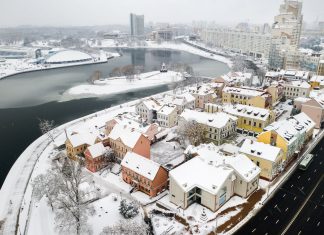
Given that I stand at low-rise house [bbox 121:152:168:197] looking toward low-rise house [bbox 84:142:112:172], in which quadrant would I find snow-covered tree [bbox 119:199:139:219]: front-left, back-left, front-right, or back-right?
back-left

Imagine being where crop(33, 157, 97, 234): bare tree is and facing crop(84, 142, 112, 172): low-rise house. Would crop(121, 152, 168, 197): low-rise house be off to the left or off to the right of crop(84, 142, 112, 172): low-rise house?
right

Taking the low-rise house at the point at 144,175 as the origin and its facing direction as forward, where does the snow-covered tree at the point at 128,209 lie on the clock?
The snow-covered tree is roughly at 11 o'clock from the low-rise house.

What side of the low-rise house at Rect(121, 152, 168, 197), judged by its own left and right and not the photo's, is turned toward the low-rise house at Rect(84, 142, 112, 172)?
right
